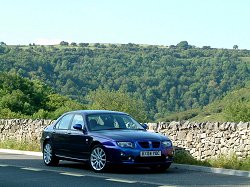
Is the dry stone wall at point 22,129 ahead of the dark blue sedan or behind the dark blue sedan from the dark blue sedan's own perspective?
behind

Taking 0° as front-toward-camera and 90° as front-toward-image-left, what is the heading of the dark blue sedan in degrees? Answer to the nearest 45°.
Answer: approximately 315°

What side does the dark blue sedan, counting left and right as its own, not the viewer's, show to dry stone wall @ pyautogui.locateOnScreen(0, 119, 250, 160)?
left
